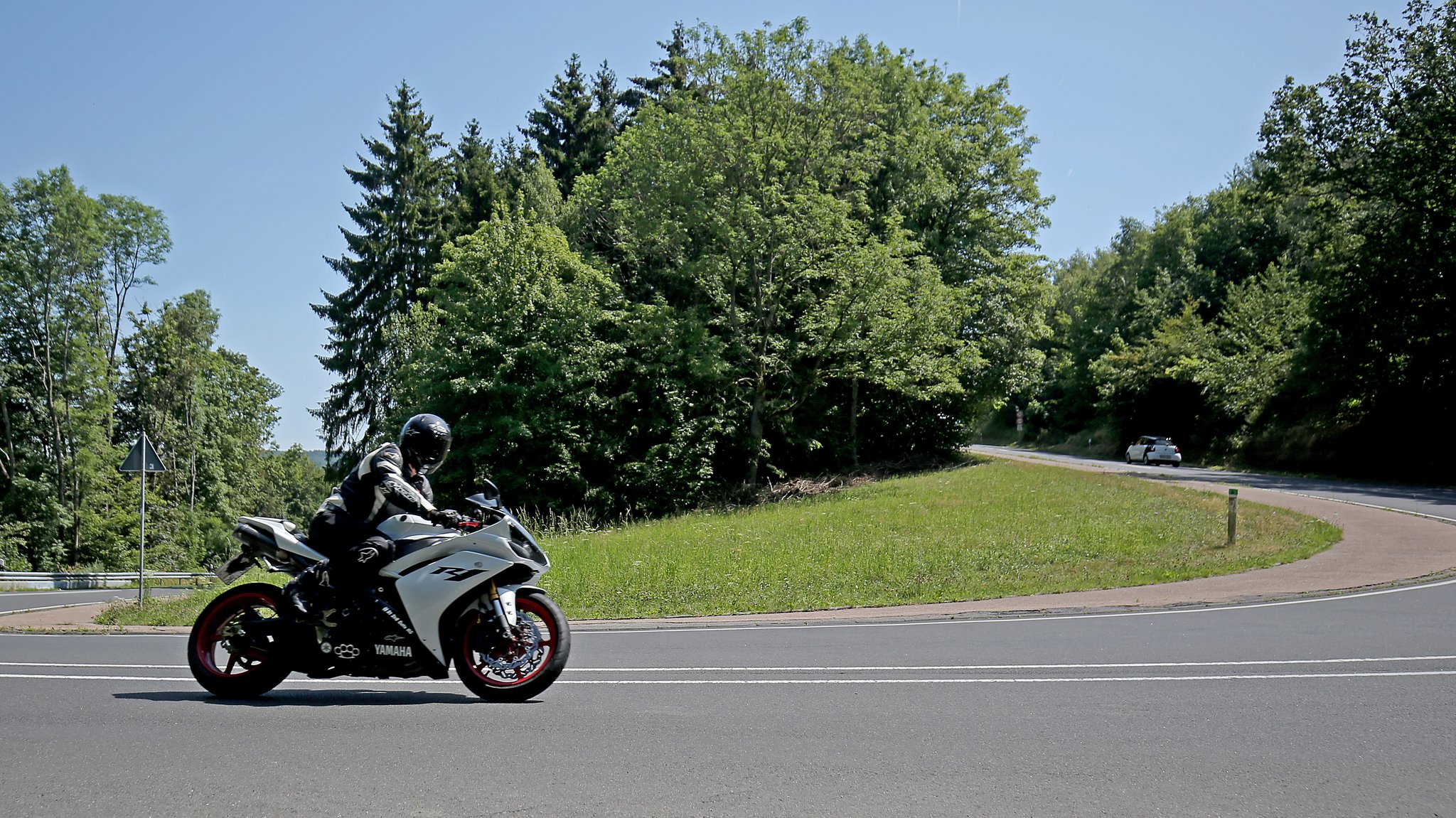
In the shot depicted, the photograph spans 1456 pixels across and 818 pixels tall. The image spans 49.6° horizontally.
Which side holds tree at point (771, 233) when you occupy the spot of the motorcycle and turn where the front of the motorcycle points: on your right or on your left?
on your left

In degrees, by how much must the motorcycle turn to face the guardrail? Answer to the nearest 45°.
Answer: approximately 90° to its left

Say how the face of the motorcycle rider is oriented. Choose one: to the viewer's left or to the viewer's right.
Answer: to the viewer's right

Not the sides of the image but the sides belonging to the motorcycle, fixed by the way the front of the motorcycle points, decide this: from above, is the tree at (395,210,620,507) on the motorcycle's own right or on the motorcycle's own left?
on the motorcycle's own left

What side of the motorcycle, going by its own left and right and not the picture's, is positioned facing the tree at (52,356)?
left

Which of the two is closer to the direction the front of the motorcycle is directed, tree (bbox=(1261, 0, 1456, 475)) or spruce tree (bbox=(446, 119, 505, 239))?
the tree

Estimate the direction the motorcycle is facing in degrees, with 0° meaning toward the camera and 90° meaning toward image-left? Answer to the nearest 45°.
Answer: approximately 270°

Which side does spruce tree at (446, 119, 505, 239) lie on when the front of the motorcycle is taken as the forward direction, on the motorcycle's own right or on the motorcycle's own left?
on the motorcycle's own left
